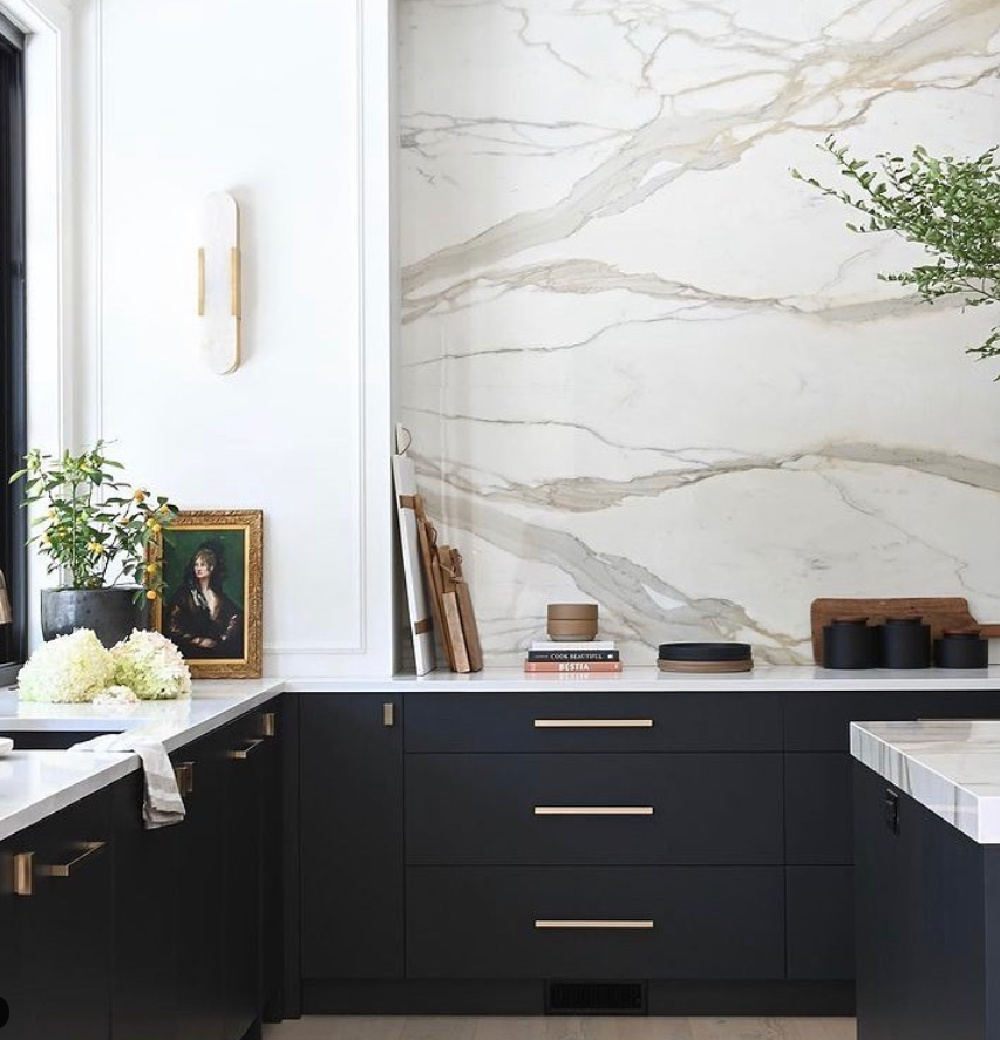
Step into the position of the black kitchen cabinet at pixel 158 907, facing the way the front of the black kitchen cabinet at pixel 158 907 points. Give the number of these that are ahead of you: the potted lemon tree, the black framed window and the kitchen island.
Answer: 1

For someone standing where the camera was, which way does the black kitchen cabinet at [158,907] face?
facing the viewer and to the right of the viewer

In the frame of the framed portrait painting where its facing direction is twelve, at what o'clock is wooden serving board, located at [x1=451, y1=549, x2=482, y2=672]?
The wooden serving board is roughly at 9 o'clock from the framed portrait painting.

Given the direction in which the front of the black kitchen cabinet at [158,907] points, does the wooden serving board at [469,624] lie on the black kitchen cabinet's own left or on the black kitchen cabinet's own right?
on the black kitchen cabinet's own left

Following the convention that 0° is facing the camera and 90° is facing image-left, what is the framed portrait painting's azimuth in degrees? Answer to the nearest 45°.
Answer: approximately 0°

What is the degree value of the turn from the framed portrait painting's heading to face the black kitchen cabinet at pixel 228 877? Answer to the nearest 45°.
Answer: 0° — it already faces it

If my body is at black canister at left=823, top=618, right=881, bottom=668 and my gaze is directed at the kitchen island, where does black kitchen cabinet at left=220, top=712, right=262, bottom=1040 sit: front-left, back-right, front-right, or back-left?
front-right

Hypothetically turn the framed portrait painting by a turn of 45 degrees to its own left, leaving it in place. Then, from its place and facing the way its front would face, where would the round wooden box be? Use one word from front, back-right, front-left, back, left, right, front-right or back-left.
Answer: front-left

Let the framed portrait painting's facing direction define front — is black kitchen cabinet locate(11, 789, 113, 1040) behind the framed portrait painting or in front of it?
in front

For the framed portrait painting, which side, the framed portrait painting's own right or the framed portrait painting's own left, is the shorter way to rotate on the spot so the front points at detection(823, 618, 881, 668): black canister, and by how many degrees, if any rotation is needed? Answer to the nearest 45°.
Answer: approximately 90° to the framed portrait painting's own left

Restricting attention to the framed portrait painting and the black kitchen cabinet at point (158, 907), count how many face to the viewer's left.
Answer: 0

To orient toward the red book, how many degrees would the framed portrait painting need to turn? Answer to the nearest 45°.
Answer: approximately 90° to its left

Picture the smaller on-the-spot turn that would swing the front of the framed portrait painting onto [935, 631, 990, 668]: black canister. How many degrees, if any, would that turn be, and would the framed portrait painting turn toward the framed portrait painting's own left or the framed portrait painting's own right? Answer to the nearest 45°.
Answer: approximately 90° to the framed portrait painting's own left

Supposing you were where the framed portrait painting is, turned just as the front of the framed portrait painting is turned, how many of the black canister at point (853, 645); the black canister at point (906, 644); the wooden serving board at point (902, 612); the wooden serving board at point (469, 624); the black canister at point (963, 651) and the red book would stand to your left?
6
